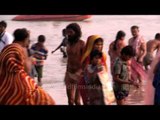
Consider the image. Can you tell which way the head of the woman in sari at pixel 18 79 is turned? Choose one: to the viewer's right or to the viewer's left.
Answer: to the viewer's right

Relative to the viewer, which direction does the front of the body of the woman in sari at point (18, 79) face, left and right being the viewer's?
facing away from the viewer and to the right of the viewer

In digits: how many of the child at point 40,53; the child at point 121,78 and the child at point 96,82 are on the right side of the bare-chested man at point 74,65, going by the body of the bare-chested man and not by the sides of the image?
1

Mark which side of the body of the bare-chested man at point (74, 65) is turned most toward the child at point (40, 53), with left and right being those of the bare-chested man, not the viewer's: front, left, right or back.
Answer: right

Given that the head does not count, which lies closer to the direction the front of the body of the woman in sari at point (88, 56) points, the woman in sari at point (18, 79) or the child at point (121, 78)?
the child

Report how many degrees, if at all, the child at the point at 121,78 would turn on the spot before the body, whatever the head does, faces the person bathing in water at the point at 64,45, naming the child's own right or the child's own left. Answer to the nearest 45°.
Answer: approximately 180°
